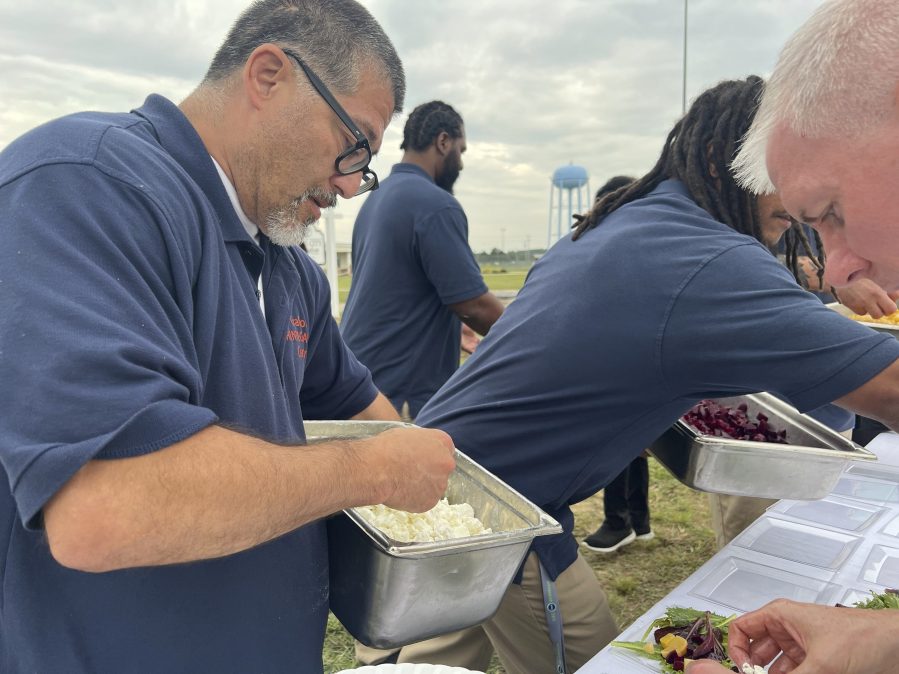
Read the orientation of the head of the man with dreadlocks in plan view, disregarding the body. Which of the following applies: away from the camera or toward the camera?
away from the camera

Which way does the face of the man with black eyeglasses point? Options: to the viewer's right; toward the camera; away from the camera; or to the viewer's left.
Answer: to the viewer's right

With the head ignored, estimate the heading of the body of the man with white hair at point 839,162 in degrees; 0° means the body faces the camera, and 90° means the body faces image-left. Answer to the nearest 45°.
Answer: approximately 90°

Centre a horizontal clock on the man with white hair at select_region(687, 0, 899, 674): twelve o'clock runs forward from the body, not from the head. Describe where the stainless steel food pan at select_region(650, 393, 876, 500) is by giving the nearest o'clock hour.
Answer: The stainless steel food pan is roughly at 3 o'clock from the man with white hair.

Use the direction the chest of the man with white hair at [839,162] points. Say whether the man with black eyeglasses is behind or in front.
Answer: in front

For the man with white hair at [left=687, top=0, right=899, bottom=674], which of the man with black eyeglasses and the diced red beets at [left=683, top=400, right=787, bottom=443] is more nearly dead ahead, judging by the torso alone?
the man with black eyeglasses

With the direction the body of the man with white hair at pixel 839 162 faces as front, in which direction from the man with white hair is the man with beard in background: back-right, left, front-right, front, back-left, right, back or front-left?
front-right

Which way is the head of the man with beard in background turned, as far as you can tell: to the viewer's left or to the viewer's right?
to the viewer's right

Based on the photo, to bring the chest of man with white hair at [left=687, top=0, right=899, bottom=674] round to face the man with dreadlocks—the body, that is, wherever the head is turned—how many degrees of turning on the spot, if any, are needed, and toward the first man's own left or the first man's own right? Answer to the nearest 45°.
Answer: approximately 45° to the first man's own right
